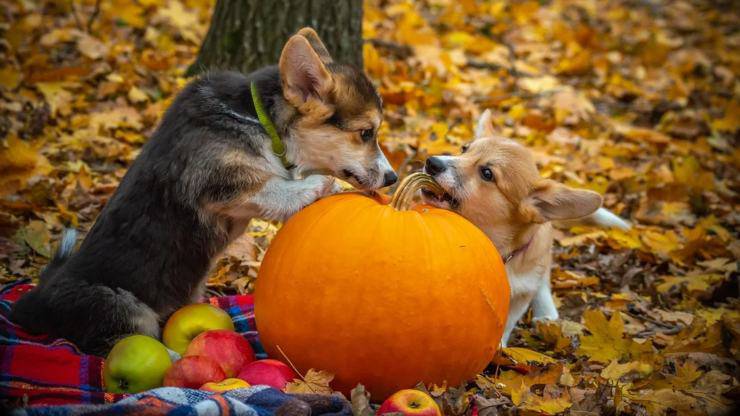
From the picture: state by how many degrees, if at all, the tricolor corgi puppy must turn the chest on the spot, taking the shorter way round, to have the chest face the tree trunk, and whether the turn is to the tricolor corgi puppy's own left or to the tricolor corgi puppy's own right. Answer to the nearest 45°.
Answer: approximately 90° to the tricolor corgi puppy's own left

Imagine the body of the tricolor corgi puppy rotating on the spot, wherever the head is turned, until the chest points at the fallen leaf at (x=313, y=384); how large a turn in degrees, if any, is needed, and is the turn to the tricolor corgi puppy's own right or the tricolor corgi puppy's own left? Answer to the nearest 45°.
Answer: approximately 45° to the tricolor corgi puppy's own right

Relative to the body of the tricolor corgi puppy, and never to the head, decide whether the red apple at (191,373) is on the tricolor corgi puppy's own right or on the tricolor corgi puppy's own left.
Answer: on the tricolor corgi puppy's own right

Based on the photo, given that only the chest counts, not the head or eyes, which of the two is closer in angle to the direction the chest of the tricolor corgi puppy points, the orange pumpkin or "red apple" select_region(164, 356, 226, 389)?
the orange pumpkin

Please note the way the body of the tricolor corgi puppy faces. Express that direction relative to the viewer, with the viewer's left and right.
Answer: facing to the right of the viewer

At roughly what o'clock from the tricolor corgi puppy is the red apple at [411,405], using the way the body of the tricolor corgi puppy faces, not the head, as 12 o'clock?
The red apple is roughly at 2 o'clock from the tricolor corgi puppy.

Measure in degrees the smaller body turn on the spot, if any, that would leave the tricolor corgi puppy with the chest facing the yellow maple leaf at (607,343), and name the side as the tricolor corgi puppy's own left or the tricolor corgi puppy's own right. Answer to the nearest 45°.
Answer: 0° — it already faces it
